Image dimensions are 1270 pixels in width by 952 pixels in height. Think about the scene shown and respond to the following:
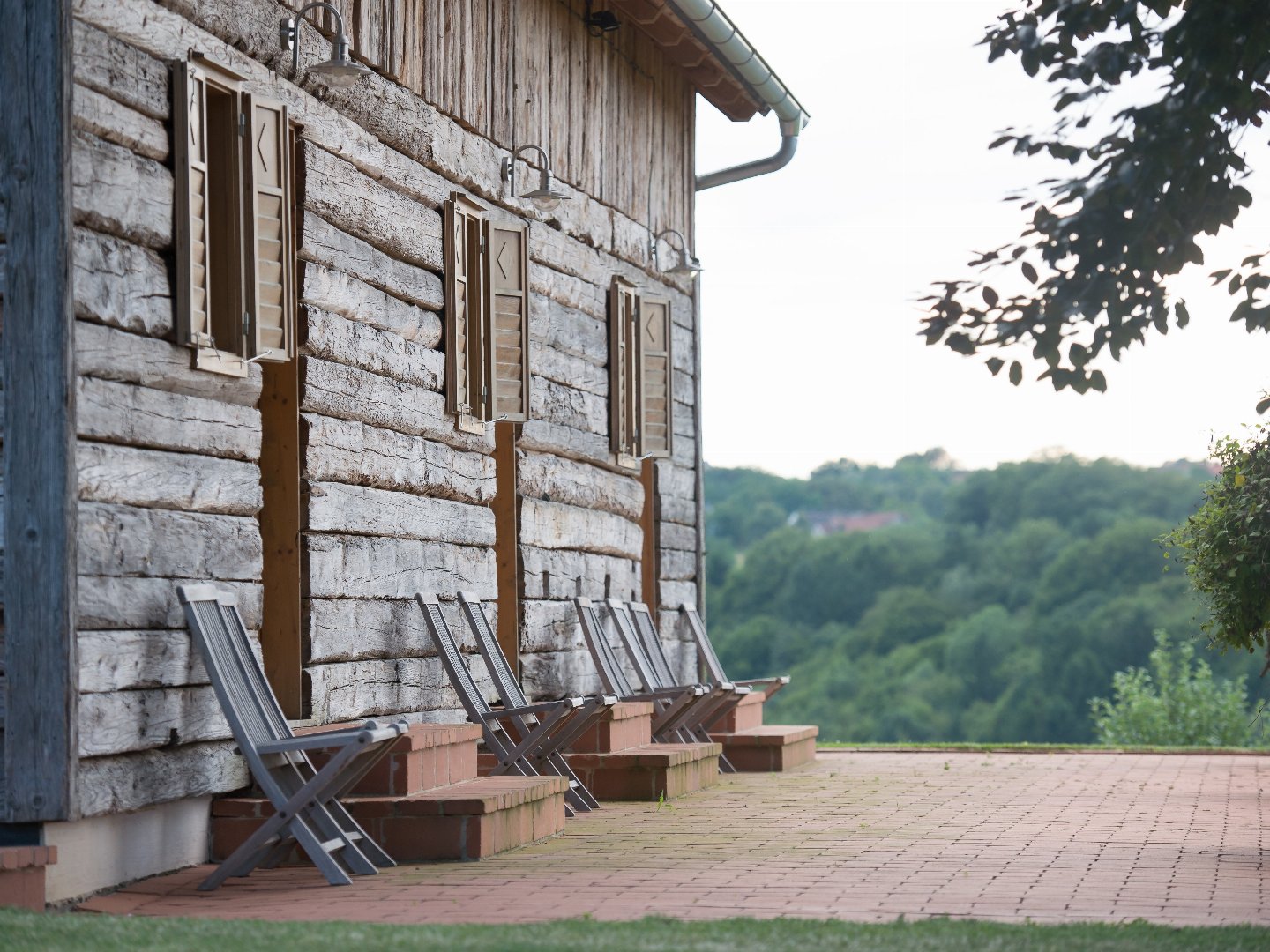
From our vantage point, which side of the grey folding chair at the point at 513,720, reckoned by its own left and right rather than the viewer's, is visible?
right

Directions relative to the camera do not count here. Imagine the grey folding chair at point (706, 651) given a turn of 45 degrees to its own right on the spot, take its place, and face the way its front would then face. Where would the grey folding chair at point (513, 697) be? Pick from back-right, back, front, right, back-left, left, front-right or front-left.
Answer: front-right

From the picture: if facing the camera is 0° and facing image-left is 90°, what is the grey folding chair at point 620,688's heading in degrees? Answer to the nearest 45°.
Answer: approximately 270°

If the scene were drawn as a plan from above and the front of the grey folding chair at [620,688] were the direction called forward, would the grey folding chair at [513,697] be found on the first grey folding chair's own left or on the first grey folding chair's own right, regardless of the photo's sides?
on the first grey folding chair's own right

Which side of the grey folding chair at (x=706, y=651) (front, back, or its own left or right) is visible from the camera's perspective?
right

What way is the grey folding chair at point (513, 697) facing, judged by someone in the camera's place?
facing to the right of the viewer
